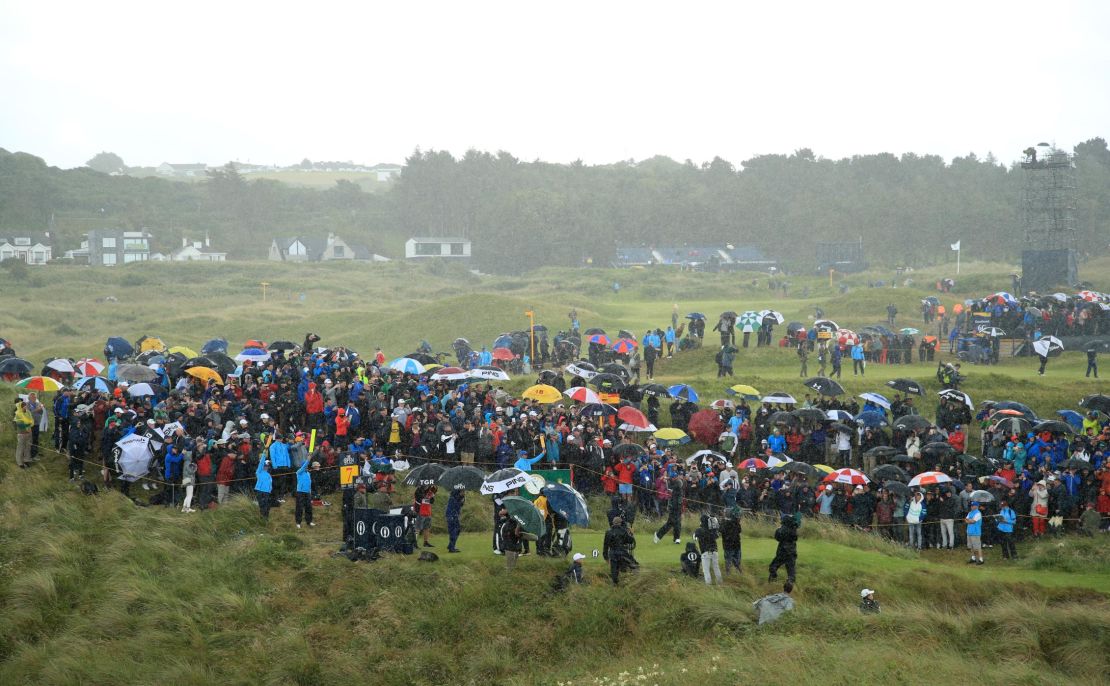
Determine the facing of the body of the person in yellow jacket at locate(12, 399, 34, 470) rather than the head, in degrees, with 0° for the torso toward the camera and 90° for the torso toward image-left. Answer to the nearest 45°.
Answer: approximately 315°
